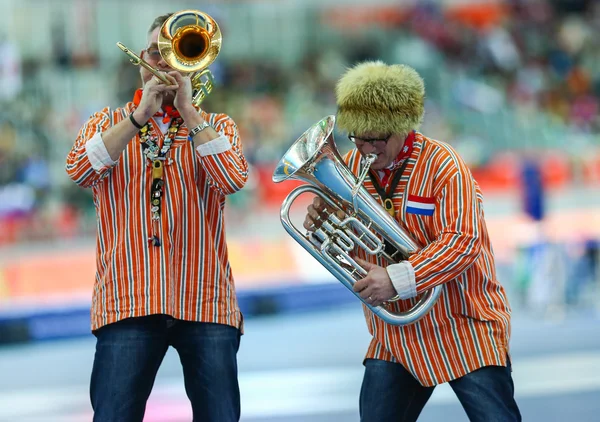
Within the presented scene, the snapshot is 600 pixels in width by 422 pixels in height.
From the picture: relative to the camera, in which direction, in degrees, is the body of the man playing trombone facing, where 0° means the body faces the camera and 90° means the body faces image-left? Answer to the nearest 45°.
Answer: approximately 0°
